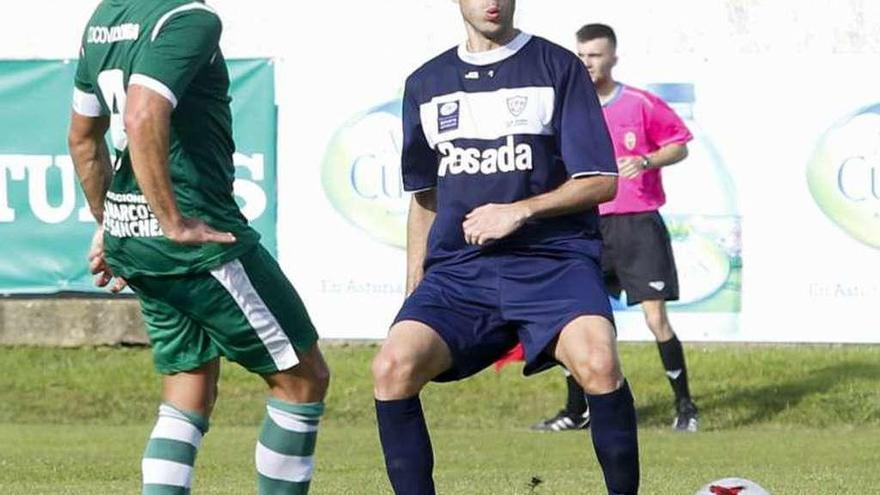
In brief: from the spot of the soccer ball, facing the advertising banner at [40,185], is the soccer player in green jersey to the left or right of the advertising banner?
left

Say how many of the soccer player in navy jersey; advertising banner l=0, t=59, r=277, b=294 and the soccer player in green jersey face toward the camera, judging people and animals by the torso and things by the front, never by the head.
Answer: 2

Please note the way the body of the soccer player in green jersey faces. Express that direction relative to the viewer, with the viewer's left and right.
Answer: facing away from the viewer and to the right of the viewer

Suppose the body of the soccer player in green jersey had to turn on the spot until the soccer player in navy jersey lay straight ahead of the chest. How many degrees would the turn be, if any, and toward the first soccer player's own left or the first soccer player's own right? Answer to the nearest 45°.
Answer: approximately 45° to the first soccer player's own right

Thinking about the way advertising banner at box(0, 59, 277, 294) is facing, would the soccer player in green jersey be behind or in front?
in front
